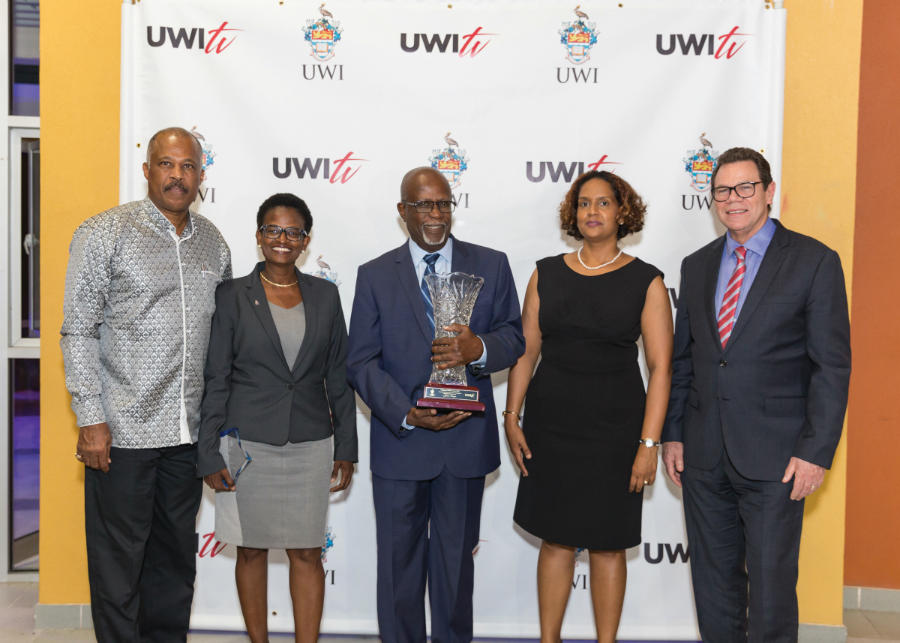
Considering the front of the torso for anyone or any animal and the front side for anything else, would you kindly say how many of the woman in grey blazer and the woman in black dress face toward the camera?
2

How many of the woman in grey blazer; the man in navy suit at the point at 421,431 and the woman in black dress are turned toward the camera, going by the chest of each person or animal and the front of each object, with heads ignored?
3

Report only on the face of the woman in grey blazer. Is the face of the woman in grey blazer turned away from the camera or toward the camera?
toward the camera

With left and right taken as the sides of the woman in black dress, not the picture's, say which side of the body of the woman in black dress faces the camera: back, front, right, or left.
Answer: front

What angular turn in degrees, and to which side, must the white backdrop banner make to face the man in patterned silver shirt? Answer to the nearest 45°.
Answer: approximately 45° to its right

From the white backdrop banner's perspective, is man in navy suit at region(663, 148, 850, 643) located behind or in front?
in front

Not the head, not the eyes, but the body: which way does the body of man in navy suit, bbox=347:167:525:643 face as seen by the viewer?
toward the camera

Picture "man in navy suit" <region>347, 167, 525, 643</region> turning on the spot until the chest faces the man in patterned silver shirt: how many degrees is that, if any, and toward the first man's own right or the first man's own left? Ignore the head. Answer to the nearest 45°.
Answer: approximately 90° to the first man's own right

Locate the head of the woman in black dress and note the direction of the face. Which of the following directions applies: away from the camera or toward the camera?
toward the camera

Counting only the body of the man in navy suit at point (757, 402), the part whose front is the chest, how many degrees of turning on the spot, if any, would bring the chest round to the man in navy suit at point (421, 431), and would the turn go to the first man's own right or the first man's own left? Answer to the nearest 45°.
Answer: approximately 45° to the first man's own right

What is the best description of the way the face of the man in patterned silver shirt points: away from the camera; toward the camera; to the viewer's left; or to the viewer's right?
toward the camera

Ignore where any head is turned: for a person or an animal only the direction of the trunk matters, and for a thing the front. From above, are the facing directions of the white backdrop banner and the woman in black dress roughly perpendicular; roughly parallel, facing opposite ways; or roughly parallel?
roughly parallel

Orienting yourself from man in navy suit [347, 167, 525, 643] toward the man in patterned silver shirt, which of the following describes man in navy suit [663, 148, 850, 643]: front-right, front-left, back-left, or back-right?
back-left

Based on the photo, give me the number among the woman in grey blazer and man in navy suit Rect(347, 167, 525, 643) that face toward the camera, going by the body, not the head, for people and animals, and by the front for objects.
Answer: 2

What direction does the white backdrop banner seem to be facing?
toward the camera

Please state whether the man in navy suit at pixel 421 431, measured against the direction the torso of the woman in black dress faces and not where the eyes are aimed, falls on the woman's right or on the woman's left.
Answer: on the woman's right

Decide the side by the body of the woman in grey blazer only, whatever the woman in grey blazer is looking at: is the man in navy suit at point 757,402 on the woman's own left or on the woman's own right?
on the woman's own left
